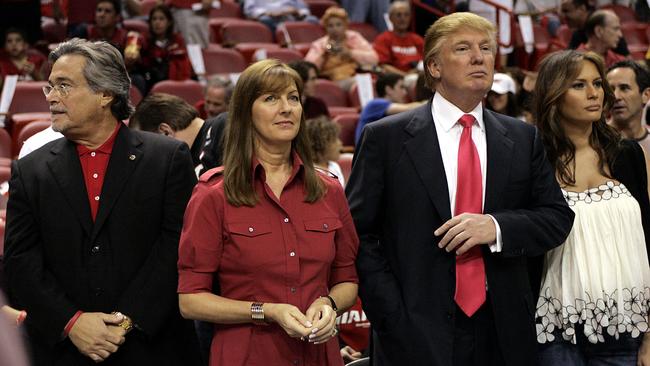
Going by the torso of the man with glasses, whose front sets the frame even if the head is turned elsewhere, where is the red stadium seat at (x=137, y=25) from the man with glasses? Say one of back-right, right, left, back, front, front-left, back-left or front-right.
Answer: back

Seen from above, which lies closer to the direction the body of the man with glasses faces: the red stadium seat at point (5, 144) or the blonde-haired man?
the blonde-haired man

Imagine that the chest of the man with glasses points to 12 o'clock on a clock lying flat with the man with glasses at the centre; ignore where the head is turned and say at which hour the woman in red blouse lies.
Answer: The woman in red blouse is roughly at 10 o'clock from the man with glasses.

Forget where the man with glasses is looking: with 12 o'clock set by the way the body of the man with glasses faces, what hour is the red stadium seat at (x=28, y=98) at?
The red stadium seat is roughly at 6 o'clock from the man with glasses.

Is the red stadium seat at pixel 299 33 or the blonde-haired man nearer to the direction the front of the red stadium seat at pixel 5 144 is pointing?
the blonde-haired man

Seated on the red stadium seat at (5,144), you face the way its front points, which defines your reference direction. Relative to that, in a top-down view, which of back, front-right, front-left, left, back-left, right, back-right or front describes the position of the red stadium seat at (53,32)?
back

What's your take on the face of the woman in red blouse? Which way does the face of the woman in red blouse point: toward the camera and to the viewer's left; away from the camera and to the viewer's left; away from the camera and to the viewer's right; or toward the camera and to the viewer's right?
toward the camera and to the viewer's right

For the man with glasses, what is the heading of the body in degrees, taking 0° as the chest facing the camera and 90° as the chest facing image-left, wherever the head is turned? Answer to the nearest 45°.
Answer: approximately 0°

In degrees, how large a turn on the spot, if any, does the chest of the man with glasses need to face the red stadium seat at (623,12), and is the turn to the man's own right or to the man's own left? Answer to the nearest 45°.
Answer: approximately 135° to the man's own left
